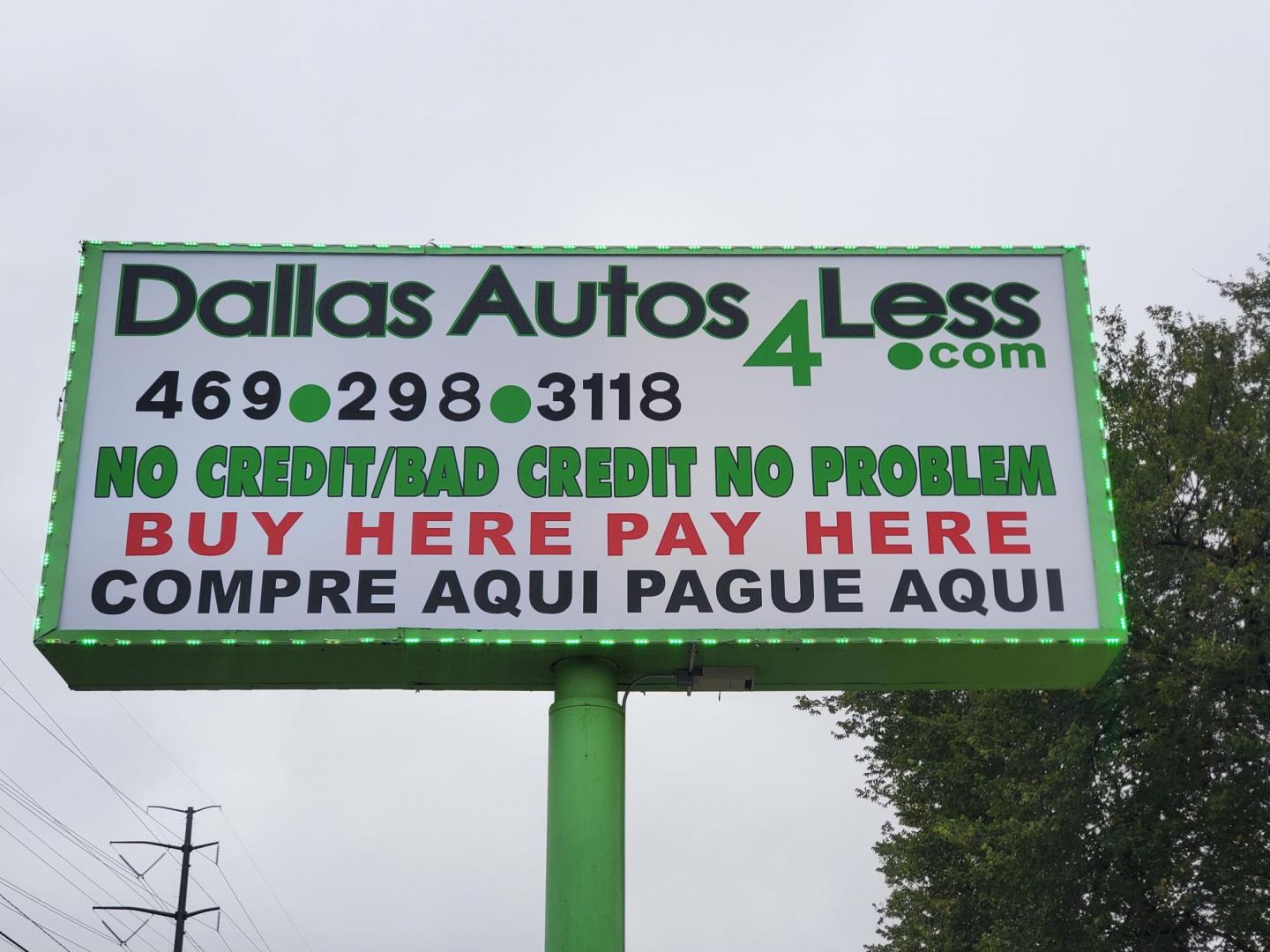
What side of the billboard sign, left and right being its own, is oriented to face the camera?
front

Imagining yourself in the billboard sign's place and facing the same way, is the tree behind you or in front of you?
behind
